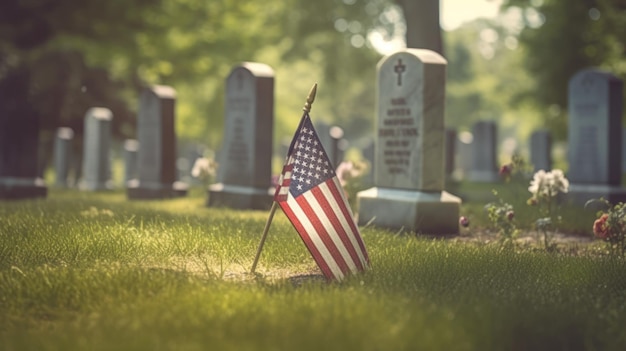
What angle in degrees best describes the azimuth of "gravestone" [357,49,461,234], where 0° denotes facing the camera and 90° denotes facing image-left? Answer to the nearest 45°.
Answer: approximately 45°

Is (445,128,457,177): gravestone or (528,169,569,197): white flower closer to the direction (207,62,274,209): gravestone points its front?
the white flower

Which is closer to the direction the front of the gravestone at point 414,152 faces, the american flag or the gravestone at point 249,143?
the american flag

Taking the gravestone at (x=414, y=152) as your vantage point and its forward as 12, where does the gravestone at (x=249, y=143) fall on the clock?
the gravestone at (x=249, y=143) is roughly at 3 o'clock from the gravestone at (x=414, y=152).

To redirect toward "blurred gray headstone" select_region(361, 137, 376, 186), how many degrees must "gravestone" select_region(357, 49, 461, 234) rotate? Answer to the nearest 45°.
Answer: approximately 135° to its right

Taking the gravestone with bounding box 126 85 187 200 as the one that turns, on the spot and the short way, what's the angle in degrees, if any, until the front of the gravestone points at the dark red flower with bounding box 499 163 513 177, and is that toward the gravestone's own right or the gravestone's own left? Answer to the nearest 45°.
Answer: approximately 90° to the gravestone's own left

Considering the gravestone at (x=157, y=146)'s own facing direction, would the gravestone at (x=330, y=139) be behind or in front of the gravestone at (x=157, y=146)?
behind

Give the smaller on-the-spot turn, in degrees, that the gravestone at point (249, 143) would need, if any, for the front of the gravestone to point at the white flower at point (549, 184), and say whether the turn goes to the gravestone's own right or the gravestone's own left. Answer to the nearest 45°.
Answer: approximately 90° to the gravestone's own left

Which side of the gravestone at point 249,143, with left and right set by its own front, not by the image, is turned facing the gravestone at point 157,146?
right
